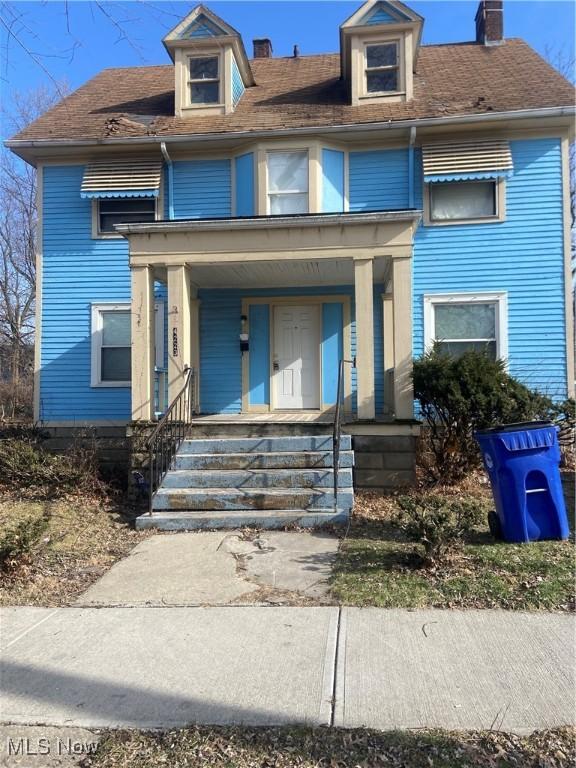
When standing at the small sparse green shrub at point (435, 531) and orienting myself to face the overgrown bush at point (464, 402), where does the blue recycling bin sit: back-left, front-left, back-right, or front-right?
front-right

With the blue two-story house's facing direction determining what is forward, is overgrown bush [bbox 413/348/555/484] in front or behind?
in front

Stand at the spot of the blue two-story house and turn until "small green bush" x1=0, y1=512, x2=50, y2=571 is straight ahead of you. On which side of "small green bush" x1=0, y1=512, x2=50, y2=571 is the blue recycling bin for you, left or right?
left

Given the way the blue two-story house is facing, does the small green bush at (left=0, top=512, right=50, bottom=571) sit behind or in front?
in front

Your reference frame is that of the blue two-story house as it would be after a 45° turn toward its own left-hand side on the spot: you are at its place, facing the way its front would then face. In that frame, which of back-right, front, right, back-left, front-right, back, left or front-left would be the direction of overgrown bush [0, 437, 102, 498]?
right

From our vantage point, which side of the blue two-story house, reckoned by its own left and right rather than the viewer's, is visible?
front

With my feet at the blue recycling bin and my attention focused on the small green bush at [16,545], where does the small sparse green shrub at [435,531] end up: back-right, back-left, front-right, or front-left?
front-left

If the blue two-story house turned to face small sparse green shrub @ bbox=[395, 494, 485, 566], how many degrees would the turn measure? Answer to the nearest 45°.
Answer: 0° — it already faces it

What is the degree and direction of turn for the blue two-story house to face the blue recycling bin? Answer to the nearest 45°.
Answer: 0° — it already faces it

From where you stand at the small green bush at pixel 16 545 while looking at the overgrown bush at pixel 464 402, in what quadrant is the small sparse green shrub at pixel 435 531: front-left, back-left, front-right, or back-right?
front-right

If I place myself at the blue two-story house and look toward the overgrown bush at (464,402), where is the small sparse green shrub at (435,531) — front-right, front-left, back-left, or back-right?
front-right
